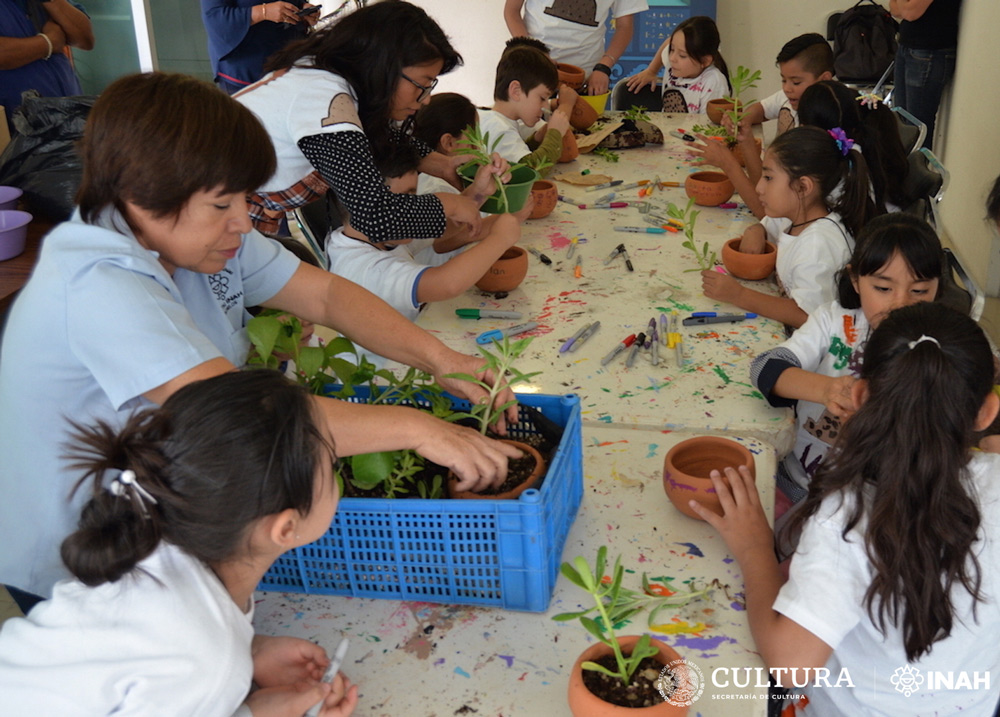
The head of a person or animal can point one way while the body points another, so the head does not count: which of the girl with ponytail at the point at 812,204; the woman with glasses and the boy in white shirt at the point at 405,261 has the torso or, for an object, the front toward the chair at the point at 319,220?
the girl with ponytail

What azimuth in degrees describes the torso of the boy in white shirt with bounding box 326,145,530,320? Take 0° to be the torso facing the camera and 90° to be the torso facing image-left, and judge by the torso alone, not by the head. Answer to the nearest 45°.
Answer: approximately 270°

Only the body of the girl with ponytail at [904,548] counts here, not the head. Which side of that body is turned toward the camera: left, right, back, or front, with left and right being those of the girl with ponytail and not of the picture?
back

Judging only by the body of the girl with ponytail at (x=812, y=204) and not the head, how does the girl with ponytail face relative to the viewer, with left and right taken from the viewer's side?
facing to the left of the viewer

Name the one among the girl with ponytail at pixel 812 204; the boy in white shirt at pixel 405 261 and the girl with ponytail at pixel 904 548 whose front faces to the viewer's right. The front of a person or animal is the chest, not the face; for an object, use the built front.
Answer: the boy in white shirt

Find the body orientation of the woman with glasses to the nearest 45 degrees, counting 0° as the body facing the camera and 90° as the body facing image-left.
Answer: approximately 270°

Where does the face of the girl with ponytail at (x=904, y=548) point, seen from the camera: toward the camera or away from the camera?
away from the camera

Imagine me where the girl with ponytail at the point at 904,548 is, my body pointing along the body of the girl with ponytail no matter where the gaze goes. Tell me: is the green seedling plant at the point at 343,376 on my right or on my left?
on my left
